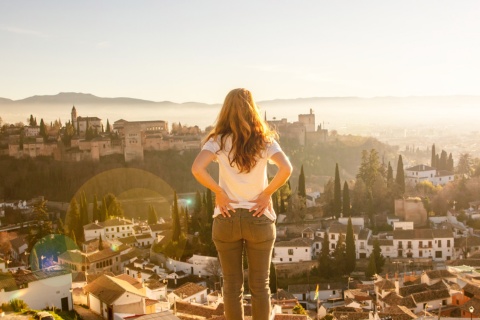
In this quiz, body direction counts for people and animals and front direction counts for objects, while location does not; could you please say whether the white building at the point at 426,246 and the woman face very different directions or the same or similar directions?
very different directions

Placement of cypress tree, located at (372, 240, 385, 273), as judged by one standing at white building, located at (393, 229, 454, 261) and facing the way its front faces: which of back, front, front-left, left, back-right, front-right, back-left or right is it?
front-right

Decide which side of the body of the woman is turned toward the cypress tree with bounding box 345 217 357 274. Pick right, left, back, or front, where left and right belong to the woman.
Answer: front

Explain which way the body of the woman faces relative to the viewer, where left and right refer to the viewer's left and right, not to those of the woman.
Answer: facing away from the viewer

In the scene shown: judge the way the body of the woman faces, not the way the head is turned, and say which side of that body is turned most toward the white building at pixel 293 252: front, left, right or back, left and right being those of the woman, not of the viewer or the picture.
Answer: front

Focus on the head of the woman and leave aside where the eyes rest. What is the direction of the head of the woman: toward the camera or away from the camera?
away from the camera

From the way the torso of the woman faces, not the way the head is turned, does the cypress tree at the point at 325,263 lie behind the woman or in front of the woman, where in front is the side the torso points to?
in front

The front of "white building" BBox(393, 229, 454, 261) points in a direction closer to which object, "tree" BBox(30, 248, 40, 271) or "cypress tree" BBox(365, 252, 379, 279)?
the cypress tree

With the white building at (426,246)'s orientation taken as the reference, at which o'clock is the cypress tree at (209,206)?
The cypress tree is roughly at 3 o'clock from the white building.

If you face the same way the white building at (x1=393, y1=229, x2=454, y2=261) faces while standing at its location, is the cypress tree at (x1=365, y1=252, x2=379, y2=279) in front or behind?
in front

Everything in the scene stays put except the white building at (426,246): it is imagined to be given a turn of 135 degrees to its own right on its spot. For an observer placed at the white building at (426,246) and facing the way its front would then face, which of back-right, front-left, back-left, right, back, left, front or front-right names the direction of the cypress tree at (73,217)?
front-left

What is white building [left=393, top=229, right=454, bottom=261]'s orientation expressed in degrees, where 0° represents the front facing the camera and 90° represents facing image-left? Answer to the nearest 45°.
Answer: approximately 0°

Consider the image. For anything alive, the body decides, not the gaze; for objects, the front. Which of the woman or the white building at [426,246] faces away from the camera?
the woman

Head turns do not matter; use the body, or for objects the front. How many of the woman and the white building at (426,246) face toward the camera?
1

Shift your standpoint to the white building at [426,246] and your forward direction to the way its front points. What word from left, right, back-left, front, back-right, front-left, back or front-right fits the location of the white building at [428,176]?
back
